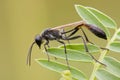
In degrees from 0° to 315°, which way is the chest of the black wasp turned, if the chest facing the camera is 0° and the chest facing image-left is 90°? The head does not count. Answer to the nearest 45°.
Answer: approximately 90°
